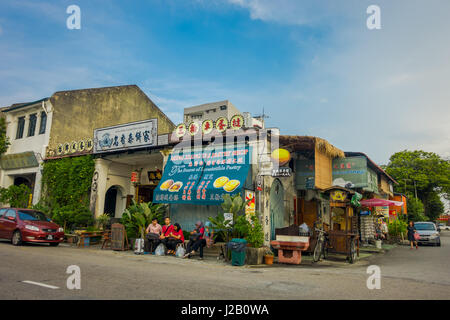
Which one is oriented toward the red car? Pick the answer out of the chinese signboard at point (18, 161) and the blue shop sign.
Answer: the chinese signboard

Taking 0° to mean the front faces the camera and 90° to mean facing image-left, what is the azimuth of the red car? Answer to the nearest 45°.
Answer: approximately 315°

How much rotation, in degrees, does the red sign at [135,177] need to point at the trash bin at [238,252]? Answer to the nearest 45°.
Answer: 0° — it already faces it

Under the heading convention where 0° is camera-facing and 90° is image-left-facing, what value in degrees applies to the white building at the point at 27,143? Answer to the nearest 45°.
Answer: approximately 45°

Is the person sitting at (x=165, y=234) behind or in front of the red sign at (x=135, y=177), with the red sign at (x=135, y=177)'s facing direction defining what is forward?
in front

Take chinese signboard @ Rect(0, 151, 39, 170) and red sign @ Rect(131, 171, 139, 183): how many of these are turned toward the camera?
2

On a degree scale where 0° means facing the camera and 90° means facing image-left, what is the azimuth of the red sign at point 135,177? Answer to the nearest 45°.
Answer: approximately 0°

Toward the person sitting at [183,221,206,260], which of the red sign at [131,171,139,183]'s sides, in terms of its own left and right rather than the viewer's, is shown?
front

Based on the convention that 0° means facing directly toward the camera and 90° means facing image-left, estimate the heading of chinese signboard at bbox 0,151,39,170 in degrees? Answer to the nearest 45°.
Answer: approximately 0°

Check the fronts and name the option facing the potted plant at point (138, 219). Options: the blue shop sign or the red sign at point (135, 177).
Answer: the red sign

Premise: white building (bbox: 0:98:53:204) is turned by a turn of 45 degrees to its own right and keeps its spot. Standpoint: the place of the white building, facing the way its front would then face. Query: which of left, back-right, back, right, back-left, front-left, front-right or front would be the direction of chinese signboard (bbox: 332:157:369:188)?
back-left

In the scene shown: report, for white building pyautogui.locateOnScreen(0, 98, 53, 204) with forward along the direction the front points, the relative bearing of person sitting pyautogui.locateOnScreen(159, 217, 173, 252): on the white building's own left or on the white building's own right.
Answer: on the white building's own left
